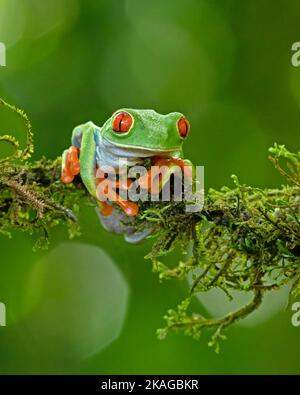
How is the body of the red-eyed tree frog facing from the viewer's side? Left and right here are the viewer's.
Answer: facing the viewer and to the right of the viewer
